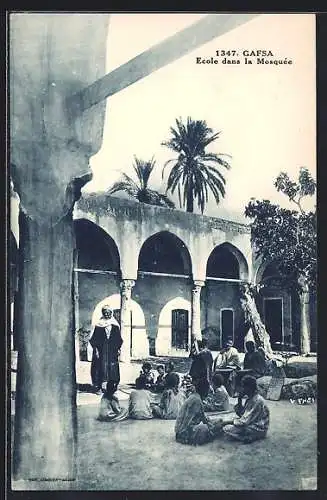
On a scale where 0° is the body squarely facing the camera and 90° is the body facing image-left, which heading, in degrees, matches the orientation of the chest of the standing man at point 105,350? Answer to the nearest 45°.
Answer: approximately 0°

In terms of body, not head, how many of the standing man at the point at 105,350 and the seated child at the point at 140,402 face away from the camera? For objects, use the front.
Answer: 1

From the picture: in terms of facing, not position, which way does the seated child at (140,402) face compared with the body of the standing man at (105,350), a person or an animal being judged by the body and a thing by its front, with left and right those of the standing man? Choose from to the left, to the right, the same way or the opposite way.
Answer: the opposite way

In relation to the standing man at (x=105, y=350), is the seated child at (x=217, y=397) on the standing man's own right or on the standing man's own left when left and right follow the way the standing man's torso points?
on the standing man's own left

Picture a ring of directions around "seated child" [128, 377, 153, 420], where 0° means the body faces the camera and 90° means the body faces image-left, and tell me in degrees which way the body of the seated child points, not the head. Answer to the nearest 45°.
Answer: approximately 180°
